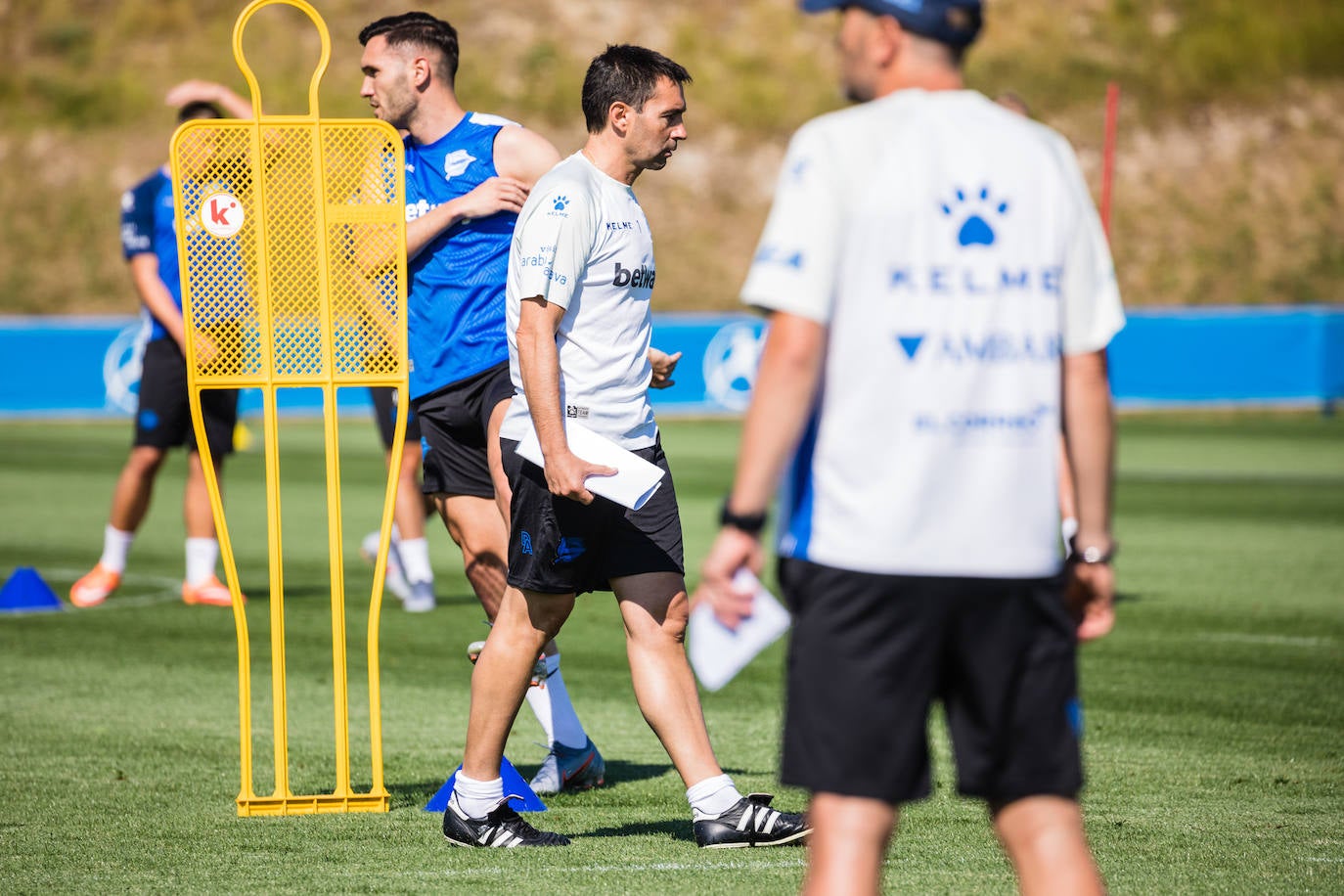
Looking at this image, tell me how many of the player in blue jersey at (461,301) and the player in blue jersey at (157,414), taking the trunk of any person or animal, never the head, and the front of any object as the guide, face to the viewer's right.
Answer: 0

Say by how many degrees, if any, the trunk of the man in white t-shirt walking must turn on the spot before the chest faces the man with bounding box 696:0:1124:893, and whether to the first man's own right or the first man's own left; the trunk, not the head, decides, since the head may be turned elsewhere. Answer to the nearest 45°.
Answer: approximately 90° to the first man's own right

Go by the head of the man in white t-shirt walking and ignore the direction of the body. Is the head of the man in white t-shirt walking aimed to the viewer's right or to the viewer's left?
to the viewer's right

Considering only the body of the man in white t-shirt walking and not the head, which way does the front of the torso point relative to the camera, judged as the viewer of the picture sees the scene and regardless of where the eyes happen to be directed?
to the viewer's right

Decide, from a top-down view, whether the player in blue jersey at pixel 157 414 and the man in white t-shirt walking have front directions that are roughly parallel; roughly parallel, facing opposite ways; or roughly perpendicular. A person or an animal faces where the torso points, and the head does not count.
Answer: roughly perpendicular
